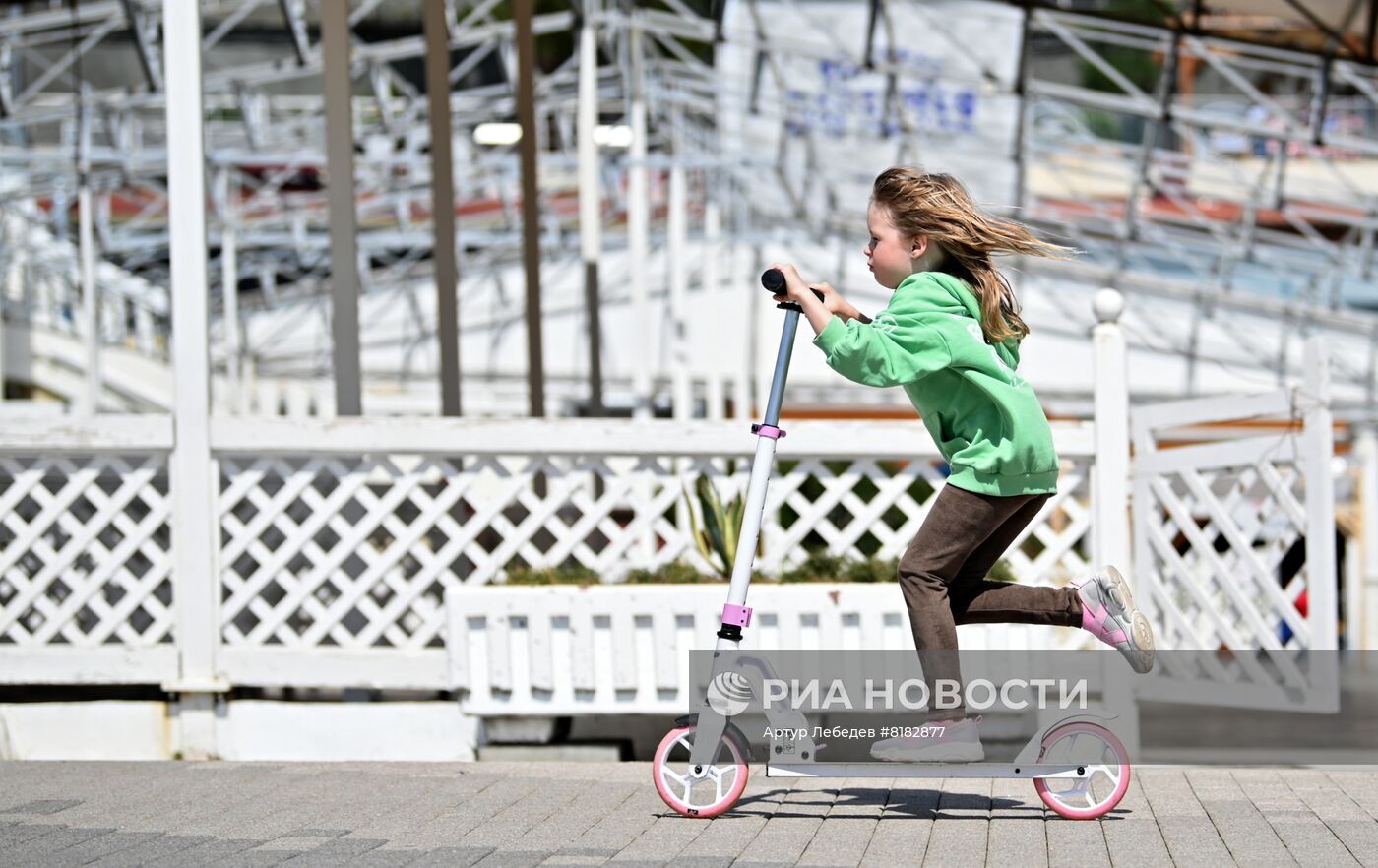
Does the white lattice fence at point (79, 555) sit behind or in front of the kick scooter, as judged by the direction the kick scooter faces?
in front

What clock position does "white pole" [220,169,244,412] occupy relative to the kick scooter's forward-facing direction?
The white pole is roughly at 2 o'clock from the kick scooter.

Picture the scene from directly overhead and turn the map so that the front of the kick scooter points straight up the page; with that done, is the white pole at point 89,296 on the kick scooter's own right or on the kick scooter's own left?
on the kick scooter's own right

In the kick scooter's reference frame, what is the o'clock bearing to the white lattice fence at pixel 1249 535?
The white lattice fence is roughly at 4 o'clock from the kick scooter.

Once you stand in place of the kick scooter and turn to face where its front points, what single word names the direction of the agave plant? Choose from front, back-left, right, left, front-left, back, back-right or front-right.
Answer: right

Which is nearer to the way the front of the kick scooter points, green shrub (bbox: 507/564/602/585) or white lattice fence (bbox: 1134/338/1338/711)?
the green shrub

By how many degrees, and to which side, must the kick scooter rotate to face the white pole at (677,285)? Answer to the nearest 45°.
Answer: approximately 90° to its right

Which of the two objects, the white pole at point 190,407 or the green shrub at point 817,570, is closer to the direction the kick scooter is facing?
the white pole

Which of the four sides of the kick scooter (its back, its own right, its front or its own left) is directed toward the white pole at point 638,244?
right

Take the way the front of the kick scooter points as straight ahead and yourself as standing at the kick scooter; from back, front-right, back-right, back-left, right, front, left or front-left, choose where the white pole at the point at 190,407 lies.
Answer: front-right

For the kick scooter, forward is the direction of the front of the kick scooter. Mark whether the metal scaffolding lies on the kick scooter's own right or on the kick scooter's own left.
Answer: on the kick scooter's own right

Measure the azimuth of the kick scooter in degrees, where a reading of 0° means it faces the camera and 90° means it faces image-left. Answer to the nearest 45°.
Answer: approximately 90°

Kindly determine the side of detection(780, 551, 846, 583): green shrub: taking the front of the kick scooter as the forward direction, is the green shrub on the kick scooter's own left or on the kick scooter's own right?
on the kick scooter's own right
